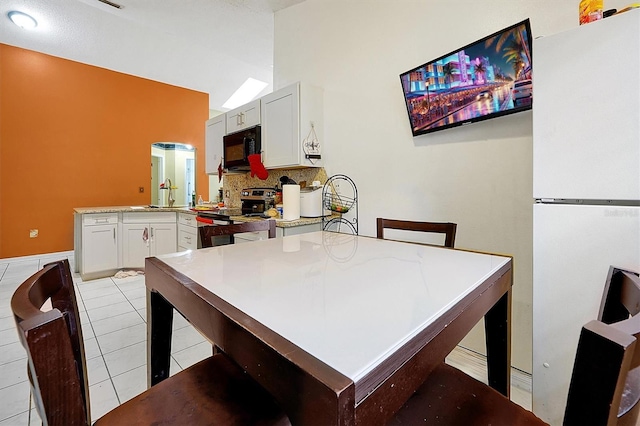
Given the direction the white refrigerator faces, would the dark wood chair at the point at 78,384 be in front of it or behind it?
in front

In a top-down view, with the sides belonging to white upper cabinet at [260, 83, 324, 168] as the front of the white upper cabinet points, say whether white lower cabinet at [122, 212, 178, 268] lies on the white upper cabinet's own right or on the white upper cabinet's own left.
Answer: on the white upper cabinet's own right

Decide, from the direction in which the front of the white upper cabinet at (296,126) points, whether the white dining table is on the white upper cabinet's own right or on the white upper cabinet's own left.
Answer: on the white upper cabinet's own left

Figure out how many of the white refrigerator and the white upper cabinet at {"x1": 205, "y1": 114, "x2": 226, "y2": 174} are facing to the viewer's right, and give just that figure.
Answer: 0

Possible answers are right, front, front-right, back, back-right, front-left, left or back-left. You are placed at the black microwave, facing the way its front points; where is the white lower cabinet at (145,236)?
right

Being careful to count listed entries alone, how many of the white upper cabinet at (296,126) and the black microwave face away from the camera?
0

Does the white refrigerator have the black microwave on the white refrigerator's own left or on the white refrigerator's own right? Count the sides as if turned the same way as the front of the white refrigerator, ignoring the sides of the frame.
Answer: on the white refrigerator's own right

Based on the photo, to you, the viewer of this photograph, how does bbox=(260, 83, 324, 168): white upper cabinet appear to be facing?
facing the viewer and to the left of the viewer
